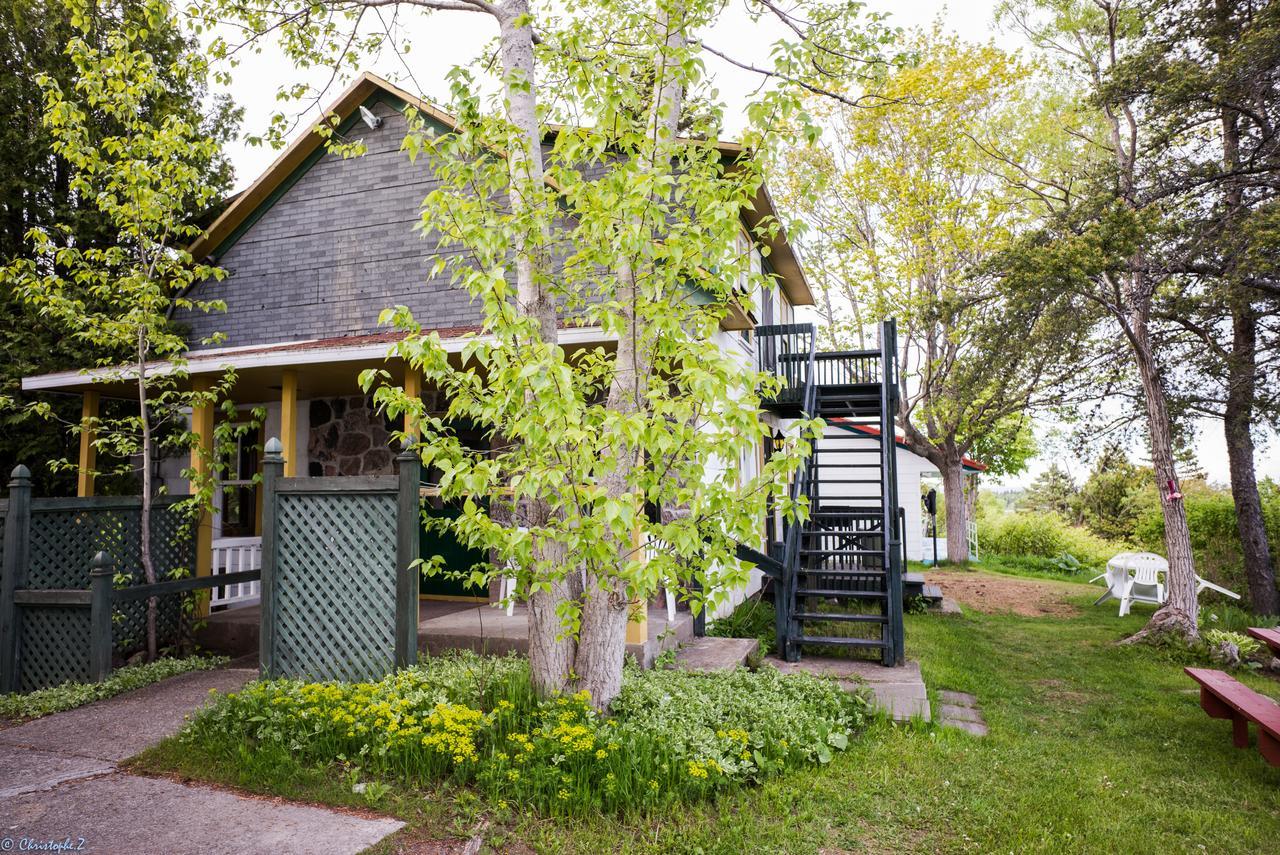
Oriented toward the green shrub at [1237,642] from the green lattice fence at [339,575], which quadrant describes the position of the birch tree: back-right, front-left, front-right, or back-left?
front-right

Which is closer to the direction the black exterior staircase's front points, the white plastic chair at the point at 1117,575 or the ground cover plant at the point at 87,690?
the ground cover plant

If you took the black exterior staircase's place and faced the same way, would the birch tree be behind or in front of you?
in front

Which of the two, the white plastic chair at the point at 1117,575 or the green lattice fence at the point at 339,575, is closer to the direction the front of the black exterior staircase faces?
the green lattice fence

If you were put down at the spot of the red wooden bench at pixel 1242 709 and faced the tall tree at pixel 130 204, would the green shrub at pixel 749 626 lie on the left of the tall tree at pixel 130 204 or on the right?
right

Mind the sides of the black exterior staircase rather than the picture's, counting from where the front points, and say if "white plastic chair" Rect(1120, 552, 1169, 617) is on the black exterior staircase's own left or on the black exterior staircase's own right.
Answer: on the black exterior staircase's own left

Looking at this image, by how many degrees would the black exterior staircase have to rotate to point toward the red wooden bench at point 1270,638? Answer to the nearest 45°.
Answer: approximately 45° to its left

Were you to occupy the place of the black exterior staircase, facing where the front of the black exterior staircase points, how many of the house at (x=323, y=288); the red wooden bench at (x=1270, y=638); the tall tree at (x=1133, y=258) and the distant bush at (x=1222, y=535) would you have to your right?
1

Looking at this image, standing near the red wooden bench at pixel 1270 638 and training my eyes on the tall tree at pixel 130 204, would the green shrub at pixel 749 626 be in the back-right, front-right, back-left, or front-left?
front-right

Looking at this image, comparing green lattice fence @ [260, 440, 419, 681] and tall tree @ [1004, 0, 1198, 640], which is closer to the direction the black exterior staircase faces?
the green lattice fence

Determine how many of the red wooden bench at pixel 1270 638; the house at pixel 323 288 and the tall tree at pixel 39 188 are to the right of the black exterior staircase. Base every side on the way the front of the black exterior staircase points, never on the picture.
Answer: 2

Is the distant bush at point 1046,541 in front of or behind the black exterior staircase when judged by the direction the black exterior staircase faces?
behind

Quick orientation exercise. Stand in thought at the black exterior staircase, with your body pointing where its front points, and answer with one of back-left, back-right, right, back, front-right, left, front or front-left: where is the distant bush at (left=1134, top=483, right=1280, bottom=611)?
back-left

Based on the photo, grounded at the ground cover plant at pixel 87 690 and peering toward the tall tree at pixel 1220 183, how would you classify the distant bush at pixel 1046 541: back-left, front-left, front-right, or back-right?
front-left

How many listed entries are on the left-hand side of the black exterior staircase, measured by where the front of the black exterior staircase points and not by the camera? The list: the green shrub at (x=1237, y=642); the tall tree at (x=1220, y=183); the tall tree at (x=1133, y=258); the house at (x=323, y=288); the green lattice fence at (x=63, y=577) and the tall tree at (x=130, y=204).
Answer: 3

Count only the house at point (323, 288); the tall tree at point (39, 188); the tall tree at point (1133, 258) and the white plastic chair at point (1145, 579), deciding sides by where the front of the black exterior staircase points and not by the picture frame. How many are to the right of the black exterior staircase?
2

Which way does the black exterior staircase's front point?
toward the camera

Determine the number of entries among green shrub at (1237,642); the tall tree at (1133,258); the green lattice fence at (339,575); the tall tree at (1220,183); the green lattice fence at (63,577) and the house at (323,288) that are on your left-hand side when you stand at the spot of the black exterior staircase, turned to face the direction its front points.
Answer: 3

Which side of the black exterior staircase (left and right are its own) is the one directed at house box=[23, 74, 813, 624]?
right

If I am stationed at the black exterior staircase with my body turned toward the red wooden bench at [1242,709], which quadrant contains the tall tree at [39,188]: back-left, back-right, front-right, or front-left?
back-right
